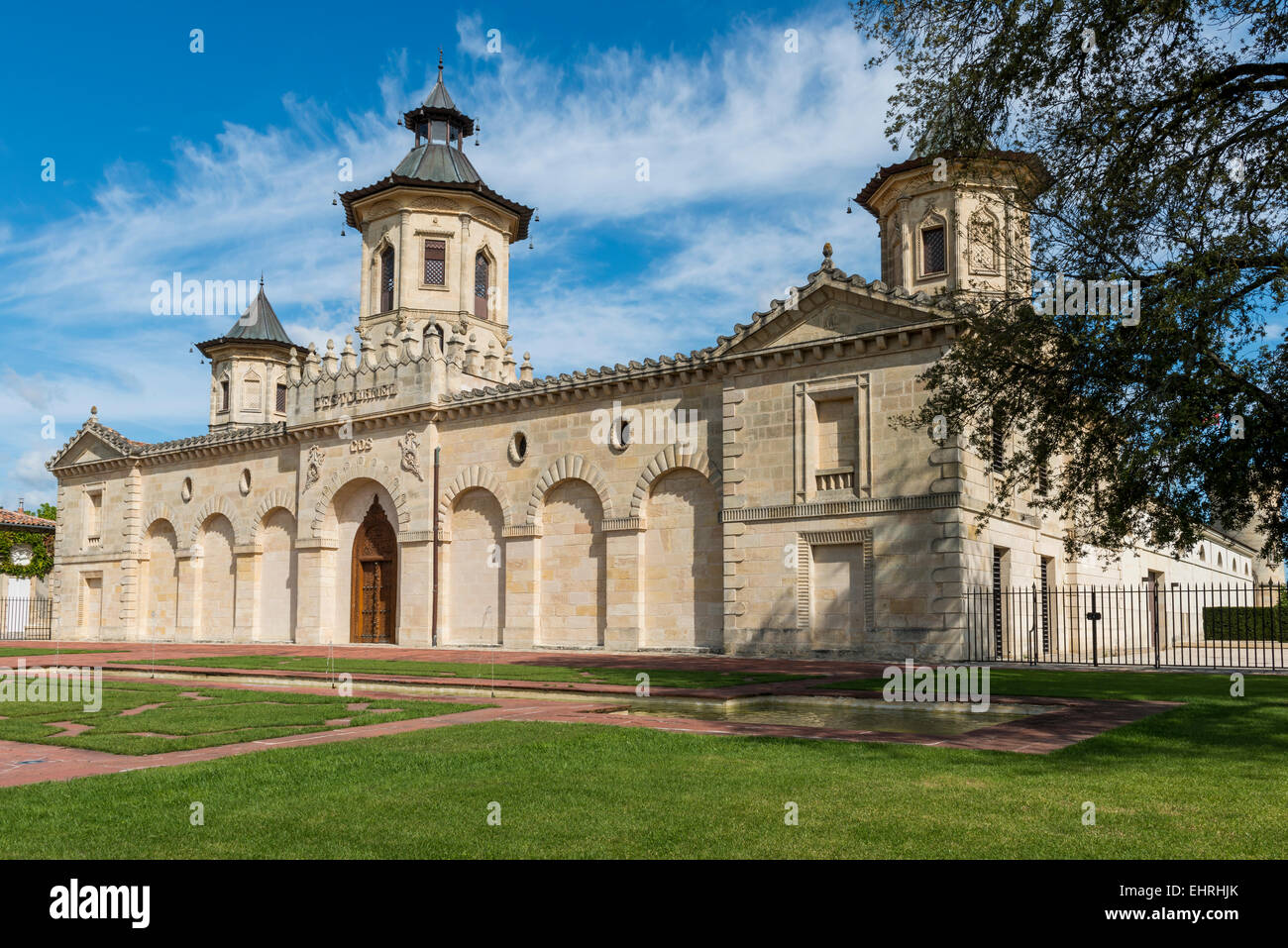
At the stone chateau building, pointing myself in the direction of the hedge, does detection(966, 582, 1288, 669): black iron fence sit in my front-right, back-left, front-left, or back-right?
front-right

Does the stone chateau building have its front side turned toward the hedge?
no

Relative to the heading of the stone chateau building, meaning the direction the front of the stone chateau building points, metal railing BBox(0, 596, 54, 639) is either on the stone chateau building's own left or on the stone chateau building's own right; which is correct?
on the stone chateau building's own right

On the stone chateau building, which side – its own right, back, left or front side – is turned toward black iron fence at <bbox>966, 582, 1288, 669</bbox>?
left

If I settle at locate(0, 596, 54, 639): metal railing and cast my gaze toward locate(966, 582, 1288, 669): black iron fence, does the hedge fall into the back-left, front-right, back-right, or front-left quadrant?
front-left

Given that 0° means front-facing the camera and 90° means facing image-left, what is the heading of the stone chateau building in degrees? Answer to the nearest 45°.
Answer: approximately 45°
